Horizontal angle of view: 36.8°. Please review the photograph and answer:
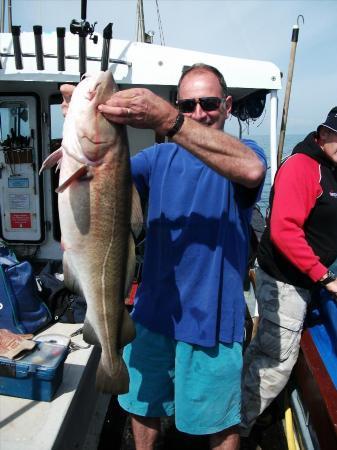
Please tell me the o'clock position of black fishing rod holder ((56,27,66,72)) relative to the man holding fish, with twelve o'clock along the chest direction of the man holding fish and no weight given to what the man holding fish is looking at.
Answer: The black fishing rod holder is roughly at 5 o'clock from the man holding fish.

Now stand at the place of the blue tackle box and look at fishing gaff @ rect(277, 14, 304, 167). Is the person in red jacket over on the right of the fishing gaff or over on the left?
right

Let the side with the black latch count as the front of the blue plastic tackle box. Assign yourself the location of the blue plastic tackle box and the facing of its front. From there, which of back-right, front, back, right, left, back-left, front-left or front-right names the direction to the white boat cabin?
back

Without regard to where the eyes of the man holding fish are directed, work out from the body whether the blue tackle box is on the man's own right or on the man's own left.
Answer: on the man's own right
